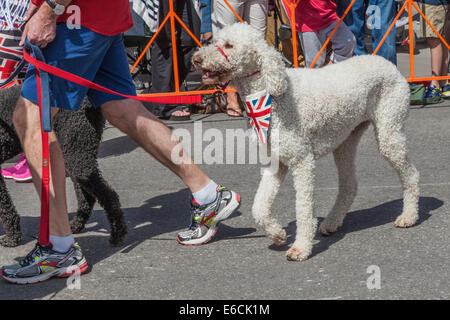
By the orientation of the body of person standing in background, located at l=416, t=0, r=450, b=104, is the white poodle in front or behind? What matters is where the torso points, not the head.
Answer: in front

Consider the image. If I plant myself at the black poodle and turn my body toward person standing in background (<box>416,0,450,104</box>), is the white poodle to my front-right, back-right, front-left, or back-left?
front-right

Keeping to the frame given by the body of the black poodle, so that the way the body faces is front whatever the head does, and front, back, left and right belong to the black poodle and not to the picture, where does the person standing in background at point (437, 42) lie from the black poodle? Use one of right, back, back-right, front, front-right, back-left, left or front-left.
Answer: back-right

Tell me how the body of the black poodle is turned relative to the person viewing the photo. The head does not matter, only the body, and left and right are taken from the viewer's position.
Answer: facing to the left of the viewer

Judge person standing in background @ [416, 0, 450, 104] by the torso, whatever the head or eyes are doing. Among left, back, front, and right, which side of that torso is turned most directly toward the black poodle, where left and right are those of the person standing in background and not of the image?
front

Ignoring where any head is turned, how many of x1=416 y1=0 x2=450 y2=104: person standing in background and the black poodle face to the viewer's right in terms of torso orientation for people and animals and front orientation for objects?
0
